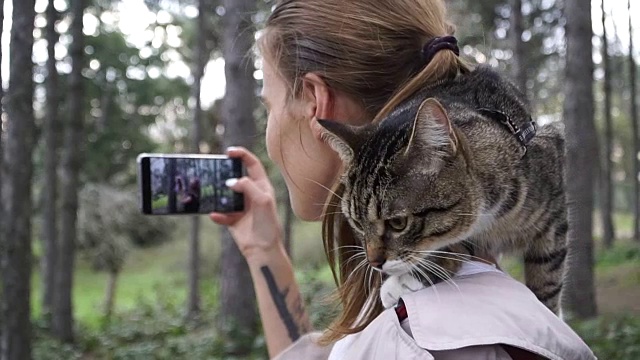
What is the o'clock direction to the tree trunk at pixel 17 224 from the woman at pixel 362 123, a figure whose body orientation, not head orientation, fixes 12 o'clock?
The tree trunk is roughly at 12 o'clock from the woman.

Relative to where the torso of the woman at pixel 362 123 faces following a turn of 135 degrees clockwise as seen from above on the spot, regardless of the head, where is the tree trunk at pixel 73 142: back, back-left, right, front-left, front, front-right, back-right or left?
back-left

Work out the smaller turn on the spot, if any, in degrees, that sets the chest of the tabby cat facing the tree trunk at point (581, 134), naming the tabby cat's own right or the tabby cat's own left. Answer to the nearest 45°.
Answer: approximately 135° to the tabby cat's own right

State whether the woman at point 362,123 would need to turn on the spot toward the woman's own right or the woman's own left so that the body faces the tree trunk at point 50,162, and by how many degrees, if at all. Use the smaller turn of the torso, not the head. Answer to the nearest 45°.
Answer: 0° — they already face it

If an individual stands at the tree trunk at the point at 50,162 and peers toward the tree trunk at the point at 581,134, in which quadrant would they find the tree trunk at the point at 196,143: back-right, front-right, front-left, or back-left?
front-left

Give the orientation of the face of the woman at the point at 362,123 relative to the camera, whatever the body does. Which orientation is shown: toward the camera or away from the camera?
away from the camera

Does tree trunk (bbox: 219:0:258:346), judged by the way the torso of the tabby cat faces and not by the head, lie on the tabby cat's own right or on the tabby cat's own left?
on the tabby cat's own right

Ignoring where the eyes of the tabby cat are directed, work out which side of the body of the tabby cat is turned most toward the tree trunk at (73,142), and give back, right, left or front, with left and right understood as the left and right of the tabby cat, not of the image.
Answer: right
